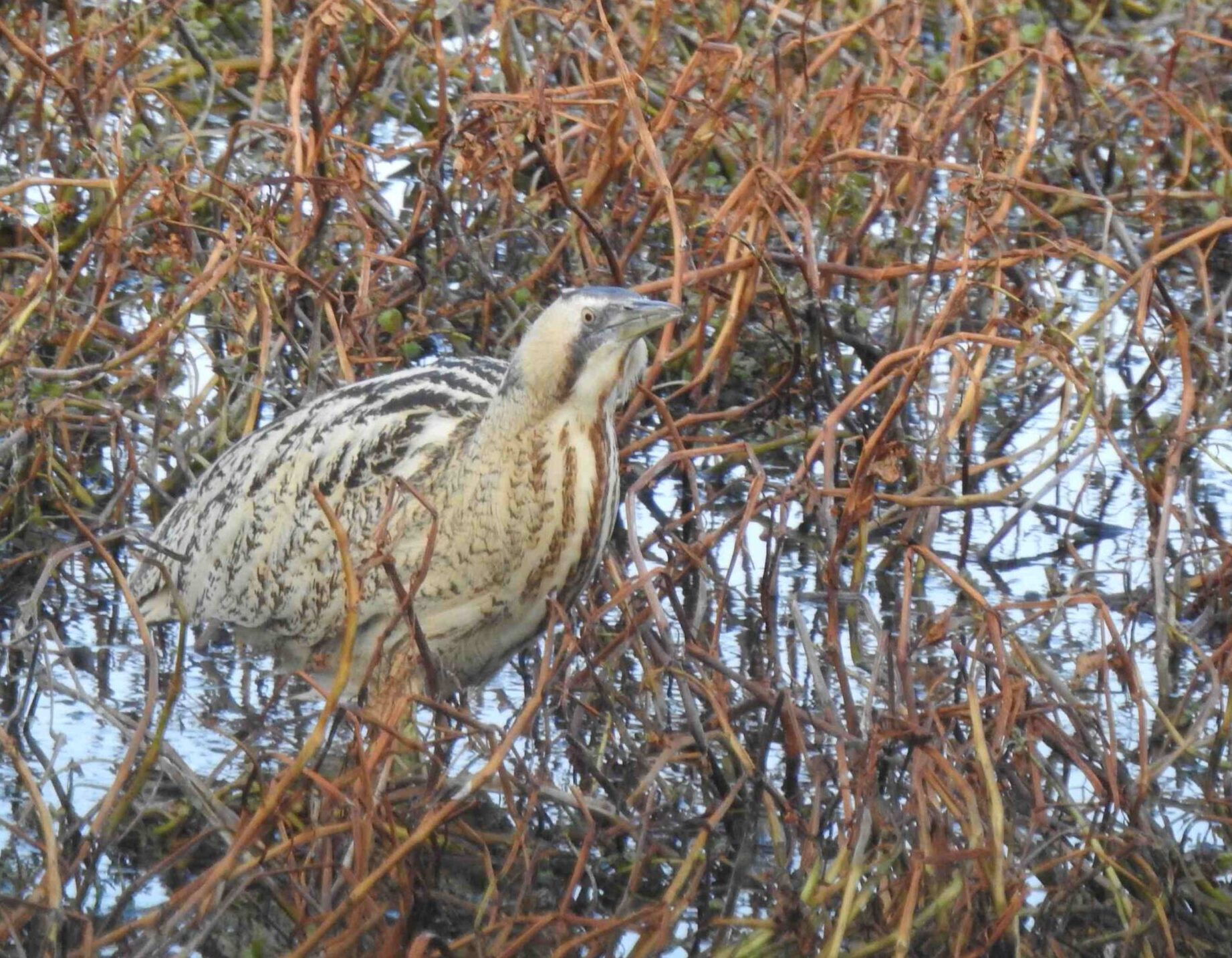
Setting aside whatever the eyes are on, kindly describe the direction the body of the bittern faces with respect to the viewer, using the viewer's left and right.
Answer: facing to the right of the viewer
